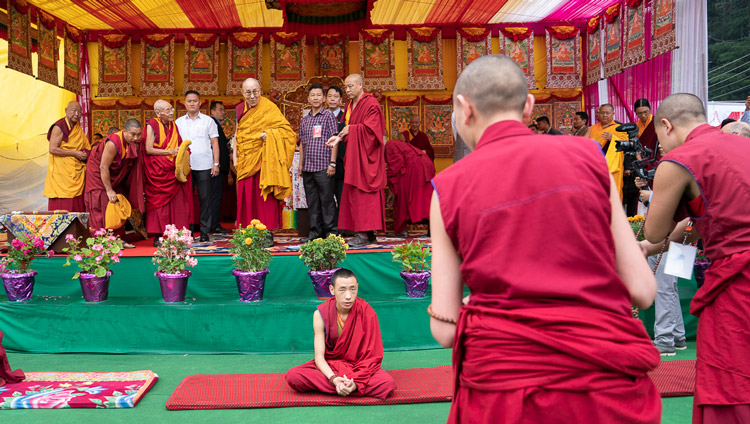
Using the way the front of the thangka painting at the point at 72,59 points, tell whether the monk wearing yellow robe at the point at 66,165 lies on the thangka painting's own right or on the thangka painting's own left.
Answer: on the thangka painting's own right

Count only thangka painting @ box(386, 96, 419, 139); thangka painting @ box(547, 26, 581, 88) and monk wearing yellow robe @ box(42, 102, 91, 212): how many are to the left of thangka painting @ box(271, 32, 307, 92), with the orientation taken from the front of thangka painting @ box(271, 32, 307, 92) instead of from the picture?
2

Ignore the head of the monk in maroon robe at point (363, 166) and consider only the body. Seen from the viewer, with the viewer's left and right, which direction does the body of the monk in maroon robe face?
facing to the left of the viewer

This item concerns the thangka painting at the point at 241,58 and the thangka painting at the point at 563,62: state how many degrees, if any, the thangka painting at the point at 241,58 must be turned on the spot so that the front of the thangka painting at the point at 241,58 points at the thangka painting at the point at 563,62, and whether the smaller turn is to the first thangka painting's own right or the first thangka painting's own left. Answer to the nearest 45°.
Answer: approximately 90° to the first thangka painting's own left

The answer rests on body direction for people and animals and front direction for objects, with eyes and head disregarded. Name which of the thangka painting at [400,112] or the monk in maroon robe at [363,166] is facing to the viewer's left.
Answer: the monk in maroon robe

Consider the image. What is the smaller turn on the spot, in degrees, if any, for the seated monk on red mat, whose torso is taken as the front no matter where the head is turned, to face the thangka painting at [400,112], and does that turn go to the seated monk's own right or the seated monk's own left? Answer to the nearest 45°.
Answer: approximately 180°

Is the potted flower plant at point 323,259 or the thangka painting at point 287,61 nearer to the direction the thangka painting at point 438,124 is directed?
the potted flower plant

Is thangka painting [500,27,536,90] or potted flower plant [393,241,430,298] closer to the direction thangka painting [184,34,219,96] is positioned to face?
the potted flower plant

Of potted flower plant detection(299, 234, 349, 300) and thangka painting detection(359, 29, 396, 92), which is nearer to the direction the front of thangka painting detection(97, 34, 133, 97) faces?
the potted flower plant

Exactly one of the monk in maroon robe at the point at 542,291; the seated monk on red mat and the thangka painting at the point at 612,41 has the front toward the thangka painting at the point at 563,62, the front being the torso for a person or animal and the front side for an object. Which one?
the monk in maroon robe
